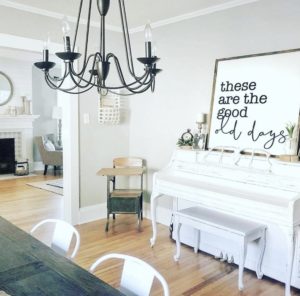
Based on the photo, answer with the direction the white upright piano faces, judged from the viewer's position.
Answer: facing the viewer and to the left of the viewer

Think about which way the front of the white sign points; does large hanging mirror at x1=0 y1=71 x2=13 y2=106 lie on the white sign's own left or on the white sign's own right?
on the white sign's own right

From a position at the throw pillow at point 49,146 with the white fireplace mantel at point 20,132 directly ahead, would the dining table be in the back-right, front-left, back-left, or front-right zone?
back-left

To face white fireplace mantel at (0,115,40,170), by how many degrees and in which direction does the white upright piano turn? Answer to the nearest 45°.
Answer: approximately 90° to its right

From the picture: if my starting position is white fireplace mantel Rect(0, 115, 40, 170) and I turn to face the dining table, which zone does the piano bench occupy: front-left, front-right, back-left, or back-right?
front-left

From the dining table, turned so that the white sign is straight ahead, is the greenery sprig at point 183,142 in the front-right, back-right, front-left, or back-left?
front-left

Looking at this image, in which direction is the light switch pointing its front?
toward the camera

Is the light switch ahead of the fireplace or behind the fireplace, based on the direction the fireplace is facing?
ahead

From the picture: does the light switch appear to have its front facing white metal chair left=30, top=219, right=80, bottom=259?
yes

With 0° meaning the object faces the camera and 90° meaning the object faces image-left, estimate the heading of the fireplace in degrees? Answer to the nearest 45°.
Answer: approximately 0°

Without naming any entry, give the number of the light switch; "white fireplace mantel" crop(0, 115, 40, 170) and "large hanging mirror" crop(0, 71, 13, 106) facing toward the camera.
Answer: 3

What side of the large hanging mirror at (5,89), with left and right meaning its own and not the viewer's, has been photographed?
front
